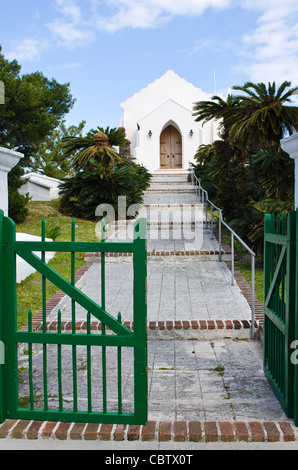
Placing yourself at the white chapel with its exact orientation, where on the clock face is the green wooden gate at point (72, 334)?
The green wooden gate is roughly at 12 o'clock from the white chapel.

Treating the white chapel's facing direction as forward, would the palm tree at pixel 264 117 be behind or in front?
in front

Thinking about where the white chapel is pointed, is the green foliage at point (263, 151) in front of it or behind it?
in front

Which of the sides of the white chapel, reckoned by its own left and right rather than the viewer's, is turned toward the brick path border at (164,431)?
front

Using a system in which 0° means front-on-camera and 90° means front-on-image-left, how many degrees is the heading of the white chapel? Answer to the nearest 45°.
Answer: approximately 0°

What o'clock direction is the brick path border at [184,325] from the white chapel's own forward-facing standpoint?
The brick path border is roughly at 12 o'clock from the white chapel.
